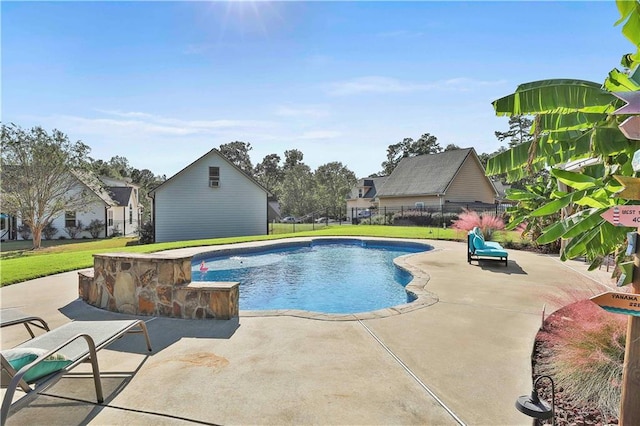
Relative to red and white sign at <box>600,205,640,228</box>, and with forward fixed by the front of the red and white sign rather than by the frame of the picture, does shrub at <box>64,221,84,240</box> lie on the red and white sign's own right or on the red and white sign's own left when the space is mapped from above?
on the red and white sign's own right

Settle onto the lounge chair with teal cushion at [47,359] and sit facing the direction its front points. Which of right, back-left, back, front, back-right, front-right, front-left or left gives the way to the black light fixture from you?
right

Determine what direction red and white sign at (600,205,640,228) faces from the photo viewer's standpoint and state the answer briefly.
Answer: facing the viewer

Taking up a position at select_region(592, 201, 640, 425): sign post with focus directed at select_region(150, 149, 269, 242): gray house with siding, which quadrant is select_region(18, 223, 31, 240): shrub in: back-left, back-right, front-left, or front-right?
front-left

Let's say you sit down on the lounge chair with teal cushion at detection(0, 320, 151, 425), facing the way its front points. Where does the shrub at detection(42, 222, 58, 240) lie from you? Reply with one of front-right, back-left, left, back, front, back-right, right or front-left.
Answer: front-left

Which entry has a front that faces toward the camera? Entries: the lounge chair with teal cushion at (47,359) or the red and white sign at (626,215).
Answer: the red and white sign

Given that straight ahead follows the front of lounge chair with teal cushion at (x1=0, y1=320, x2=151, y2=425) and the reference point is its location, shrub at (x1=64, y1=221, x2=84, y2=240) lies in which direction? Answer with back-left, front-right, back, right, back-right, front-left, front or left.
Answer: front-left

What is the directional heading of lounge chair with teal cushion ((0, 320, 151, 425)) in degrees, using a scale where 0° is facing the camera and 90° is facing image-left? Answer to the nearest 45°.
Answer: approximately 225°

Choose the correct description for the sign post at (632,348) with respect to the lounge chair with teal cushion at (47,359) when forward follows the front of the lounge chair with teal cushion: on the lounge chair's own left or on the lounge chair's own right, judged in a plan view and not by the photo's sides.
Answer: on the lounge chair's own right

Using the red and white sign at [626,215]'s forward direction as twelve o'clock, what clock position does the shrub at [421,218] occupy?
The shrub is roughly at 5 o'clock from the red and white sign.

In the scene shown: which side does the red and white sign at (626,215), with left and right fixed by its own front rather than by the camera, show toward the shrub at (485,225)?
back

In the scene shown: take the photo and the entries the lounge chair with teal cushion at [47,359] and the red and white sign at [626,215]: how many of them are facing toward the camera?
1

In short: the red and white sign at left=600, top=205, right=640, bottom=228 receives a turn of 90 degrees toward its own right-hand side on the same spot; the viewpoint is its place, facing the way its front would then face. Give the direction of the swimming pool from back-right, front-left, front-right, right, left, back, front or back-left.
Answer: front-right

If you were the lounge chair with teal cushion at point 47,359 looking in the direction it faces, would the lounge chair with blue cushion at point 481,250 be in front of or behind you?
in front

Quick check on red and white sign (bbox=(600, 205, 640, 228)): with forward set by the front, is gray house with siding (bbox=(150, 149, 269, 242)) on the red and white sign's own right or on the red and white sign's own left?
on the red and white sign's own right
